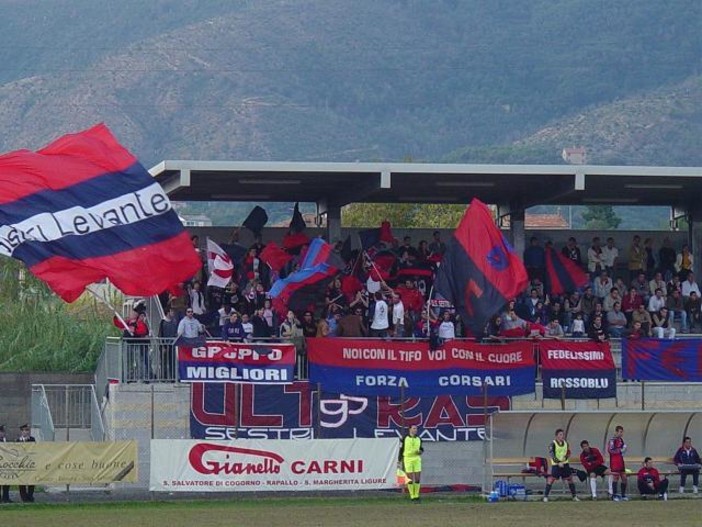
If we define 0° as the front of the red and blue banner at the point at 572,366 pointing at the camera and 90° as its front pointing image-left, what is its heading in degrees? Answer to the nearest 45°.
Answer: approximately 0°

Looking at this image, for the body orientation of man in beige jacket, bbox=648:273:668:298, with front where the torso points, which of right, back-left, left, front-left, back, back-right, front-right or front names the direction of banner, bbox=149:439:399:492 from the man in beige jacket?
front-right

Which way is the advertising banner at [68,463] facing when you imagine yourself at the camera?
facing the viewer

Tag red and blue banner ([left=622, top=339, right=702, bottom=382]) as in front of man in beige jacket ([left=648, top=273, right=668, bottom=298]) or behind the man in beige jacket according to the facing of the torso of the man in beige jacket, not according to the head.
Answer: in front

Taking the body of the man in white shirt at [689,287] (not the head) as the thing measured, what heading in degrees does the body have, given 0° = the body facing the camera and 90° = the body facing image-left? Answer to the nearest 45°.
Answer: approximately 0°

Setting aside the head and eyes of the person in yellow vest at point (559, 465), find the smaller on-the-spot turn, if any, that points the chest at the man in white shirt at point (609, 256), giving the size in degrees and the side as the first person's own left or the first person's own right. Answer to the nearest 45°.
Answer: approximately 180°

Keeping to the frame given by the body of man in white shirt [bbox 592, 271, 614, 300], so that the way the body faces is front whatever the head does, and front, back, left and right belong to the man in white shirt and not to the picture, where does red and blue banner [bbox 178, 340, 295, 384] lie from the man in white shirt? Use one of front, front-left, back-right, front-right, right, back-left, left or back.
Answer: front-right

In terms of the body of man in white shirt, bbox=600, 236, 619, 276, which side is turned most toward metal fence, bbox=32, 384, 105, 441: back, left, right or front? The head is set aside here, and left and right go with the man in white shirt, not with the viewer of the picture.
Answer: right

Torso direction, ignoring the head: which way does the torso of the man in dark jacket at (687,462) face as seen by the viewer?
toward the camera

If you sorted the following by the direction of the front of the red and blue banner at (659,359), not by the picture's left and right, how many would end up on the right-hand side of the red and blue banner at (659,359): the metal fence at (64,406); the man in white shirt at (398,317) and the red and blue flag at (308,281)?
3

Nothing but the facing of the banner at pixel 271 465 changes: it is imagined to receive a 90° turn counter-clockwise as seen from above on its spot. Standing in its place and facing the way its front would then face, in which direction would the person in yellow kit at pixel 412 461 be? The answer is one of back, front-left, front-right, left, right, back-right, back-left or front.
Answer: front

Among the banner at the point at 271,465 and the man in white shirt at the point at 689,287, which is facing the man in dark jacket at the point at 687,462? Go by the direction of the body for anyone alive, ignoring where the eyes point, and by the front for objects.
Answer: the man in white shirt
